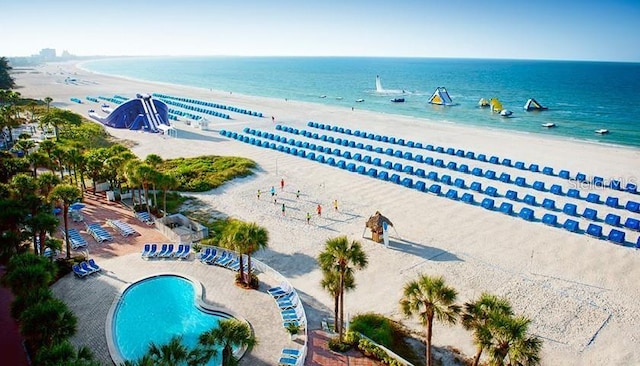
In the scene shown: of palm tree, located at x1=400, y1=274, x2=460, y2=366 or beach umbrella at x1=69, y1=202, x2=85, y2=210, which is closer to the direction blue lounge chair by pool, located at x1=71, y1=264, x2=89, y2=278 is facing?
the palm tree

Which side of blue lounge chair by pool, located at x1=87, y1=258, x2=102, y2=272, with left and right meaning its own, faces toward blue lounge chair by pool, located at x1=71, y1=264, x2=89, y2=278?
right

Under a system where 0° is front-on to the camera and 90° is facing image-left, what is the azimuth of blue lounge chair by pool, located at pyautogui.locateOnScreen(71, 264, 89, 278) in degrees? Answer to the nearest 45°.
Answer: approximately 315°

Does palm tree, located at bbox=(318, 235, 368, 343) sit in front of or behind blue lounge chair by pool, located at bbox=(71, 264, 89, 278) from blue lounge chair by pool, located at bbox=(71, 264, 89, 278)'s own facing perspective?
in front

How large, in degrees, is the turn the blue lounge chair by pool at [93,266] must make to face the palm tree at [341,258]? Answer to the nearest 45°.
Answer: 0° — it already faces it

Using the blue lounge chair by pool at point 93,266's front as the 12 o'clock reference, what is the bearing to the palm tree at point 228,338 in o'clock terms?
The palm tree is roughly at 1 o'clock from the blue lounge chair by pool.

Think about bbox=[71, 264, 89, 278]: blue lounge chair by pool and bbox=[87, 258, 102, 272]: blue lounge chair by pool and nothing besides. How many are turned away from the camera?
0

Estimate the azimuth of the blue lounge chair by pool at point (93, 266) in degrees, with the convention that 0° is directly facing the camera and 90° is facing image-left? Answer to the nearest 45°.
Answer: approximately 315°

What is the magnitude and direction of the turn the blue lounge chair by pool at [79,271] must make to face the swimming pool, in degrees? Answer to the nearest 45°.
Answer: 0° — it already faces it

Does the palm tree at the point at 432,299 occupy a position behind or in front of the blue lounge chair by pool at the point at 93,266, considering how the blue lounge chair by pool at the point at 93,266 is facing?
in front

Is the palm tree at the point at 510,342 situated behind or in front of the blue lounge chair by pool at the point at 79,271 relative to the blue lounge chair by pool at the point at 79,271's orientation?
in front
